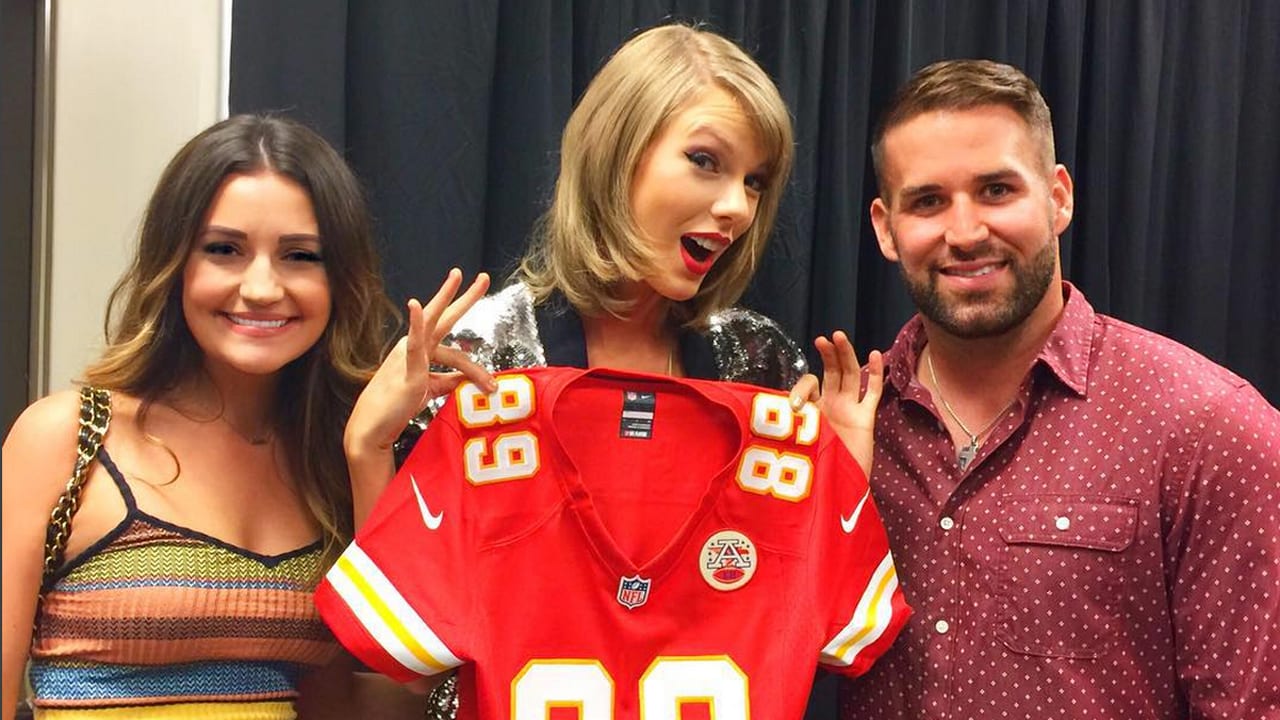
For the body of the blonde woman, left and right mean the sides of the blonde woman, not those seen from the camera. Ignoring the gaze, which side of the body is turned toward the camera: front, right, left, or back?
front

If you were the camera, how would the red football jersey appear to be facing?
facing the viewer

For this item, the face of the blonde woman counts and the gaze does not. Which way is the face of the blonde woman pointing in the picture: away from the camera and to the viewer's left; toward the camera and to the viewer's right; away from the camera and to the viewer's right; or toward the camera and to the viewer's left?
toward the camera and to the viewer's right
